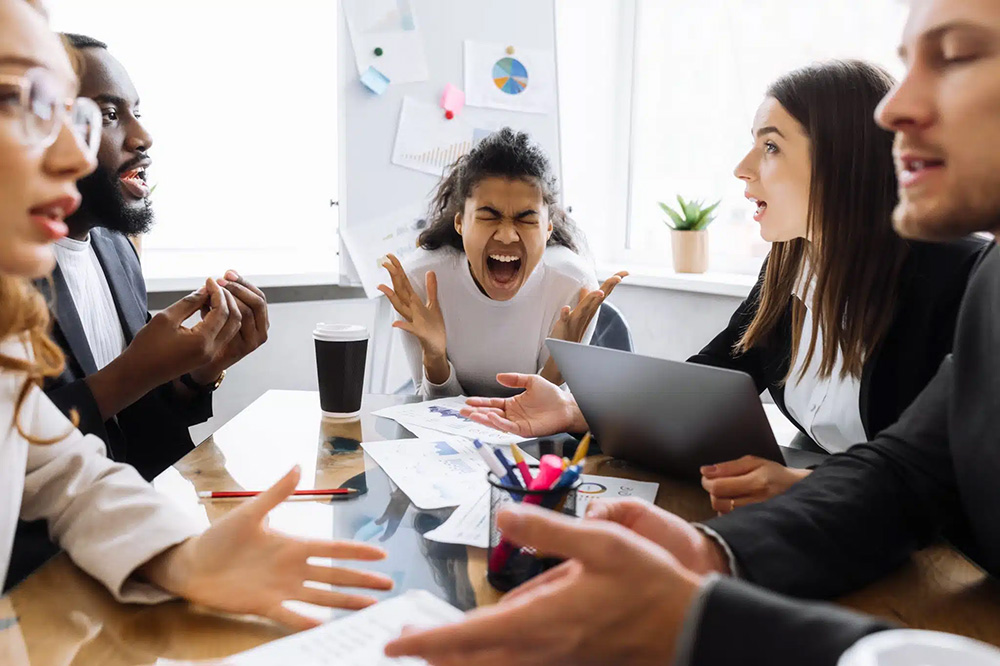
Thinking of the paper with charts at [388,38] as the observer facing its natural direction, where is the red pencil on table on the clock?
The red pencil on table is roughly at 12 o'clock from the paper with charts.

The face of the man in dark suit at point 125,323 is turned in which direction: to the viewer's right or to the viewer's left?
to the viewer's right

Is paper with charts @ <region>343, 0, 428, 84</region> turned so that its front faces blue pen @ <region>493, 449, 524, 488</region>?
yes

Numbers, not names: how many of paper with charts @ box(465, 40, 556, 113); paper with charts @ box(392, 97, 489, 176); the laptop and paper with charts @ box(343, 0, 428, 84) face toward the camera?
3

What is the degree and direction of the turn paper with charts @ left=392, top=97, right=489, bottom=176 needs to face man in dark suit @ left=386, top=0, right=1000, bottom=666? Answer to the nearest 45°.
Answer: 0° — it already faces them

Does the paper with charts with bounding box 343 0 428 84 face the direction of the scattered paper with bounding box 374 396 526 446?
yes

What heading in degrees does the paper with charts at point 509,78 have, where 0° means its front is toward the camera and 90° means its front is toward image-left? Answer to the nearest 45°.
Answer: approximately 0°
